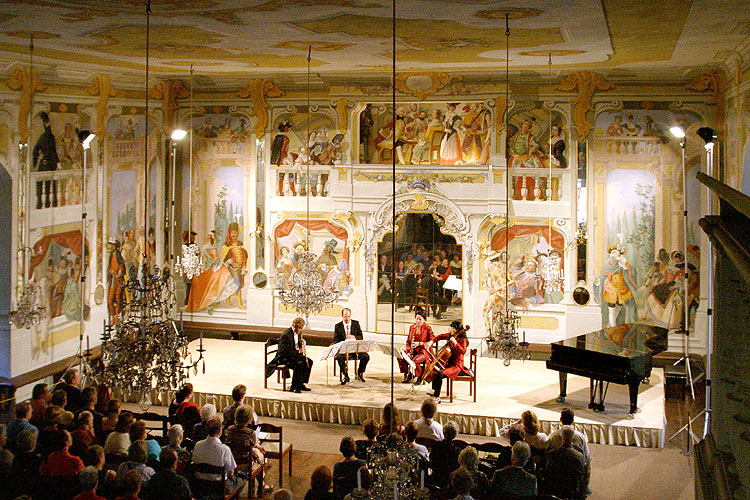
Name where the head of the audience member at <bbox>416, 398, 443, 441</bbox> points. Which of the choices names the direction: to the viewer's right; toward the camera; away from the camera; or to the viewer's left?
away from the camera

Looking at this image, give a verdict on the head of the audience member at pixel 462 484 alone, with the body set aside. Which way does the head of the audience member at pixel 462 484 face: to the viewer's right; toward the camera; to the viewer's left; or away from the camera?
away from the camera

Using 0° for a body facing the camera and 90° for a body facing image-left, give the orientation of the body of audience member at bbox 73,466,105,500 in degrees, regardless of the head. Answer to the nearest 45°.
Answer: approximately 225°

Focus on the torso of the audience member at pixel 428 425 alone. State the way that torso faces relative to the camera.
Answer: away from the camera

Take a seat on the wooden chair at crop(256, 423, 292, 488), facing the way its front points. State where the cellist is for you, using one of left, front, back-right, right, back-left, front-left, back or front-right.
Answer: front

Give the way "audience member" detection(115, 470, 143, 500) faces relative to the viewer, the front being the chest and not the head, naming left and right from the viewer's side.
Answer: facing away from the viewer and to the right of the viewer

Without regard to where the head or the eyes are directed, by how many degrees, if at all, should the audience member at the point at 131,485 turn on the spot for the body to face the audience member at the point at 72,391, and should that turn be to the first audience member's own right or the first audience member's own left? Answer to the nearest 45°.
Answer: approximately 45° to the first audience member's own left

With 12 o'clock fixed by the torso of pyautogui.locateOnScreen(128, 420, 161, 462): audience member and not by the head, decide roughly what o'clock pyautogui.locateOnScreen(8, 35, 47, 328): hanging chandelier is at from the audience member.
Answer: The hanging chandelier is roughly at 10 o'clock from the audience member.

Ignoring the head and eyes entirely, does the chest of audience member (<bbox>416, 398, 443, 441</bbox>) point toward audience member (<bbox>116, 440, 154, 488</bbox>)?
no

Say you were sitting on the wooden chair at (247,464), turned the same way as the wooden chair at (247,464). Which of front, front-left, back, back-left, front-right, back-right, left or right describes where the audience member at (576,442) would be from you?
front-right

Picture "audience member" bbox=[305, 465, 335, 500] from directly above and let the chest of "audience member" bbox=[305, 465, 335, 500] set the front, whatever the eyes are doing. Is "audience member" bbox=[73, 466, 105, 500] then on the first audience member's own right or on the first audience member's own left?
on the first audience member's own left

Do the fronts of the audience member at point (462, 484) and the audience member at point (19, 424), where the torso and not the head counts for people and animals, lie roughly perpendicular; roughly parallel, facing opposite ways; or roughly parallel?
roughly parallel

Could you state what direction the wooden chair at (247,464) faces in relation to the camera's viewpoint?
facing away from the viewer and to the right of the viewer

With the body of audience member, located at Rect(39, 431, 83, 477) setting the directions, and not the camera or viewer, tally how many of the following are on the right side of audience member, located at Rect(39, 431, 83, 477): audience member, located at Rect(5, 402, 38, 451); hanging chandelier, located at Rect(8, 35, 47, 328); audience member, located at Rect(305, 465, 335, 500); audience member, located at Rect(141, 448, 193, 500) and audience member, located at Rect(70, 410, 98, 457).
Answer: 2

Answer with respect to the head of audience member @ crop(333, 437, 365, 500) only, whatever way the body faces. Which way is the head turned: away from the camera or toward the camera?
away from the camera

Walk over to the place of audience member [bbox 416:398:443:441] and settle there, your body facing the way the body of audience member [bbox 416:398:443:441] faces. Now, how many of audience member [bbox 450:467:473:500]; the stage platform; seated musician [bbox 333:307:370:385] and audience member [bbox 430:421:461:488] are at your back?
2

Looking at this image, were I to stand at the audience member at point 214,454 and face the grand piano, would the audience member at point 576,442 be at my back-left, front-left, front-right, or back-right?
front-right

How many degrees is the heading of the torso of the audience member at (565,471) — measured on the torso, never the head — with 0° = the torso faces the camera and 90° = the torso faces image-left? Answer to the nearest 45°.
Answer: approximately 180°

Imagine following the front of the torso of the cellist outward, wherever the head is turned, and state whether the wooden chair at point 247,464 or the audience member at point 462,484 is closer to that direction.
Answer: the wooden chair
